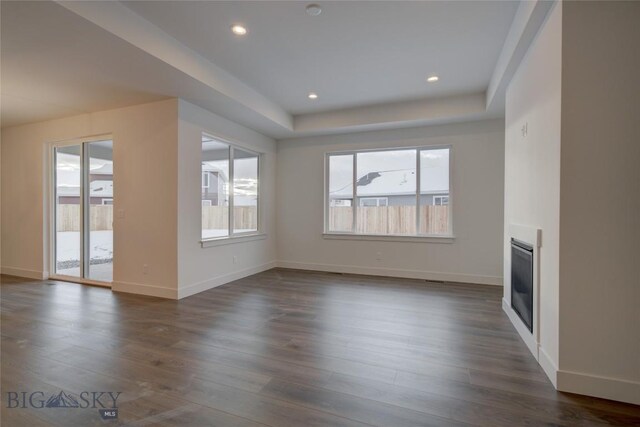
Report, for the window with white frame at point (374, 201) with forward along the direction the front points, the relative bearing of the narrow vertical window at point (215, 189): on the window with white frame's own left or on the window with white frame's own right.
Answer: on the window with white frame's own right

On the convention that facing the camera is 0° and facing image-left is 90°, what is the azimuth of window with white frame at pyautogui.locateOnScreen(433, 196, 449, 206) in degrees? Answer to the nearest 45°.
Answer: approximately 0°

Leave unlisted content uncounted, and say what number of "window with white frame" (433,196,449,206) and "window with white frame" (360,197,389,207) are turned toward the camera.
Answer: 2

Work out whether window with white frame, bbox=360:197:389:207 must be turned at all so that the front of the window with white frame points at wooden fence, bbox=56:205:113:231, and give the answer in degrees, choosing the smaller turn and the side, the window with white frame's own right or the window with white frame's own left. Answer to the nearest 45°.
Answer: approximately 90° to the window with white frame's own right

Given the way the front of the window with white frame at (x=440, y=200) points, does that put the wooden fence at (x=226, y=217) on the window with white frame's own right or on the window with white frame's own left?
on the window with white frame's own right

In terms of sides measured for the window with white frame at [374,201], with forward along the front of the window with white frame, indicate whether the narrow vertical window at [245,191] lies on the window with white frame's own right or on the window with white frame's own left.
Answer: on the window with white frame's own right
